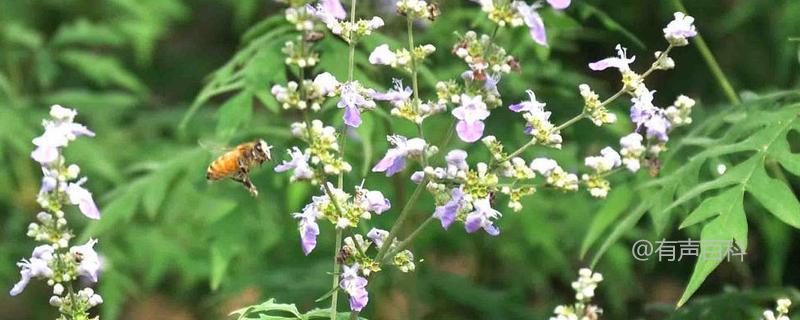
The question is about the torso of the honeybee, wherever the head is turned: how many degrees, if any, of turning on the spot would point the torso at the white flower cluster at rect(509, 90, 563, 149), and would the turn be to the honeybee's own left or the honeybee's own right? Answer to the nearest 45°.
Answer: approximately 45° to the honeybee's own right

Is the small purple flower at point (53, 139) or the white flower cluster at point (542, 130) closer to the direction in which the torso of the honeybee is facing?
the white flower cluster

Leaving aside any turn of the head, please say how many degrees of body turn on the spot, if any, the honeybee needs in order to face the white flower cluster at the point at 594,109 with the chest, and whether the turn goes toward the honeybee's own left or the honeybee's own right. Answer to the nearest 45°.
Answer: approximately 45° to the honeybee's own right

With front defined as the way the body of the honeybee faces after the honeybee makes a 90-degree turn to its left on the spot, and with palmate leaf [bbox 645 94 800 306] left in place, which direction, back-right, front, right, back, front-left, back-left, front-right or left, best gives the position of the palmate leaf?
right

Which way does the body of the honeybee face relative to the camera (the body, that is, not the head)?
to the viewer's right
